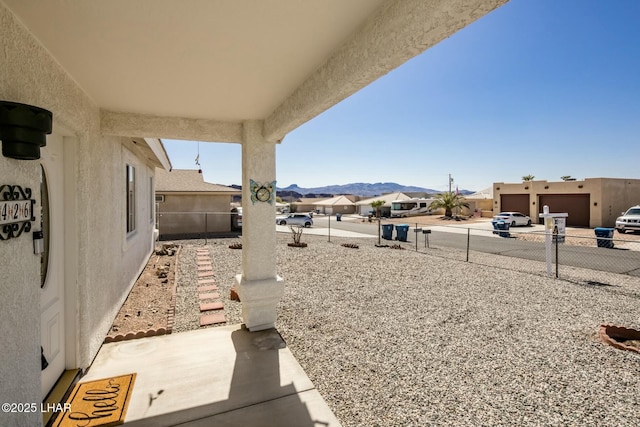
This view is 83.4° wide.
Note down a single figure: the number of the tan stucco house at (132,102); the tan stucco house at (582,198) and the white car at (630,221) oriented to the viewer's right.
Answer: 1

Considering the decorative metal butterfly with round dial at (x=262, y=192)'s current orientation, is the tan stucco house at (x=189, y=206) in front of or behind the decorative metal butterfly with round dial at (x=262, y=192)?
behind

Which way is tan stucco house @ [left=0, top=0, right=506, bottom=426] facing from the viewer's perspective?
to the viewer's right

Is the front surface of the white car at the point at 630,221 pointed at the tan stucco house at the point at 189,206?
yes

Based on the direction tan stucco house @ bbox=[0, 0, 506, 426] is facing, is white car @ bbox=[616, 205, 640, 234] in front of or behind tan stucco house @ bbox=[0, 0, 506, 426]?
in front

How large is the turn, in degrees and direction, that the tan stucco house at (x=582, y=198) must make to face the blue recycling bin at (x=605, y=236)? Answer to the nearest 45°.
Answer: approximately 45° to its left

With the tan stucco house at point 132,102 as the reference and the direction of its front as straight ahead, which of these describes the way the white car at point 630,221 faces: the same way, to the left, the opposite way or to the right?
the opposite way

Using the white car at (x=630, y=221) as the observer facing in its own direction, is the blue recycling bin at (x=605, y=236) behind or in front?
in front

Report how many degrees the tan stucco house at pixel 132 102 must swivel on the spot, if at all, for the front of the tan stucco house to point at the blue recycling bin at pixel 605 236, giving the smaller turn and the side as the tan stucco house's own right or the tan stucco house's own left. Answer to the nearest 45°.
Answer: approximately 45° to the tan stucco house's own left

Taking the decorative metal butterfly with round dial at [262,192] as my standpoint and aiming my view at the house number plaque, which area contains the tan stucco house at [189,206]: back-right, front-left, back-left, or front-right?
back-right

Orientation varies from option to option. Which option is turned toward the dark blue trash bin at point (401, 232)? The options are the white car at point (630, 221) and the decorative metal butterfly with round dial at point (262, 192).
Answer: the white car

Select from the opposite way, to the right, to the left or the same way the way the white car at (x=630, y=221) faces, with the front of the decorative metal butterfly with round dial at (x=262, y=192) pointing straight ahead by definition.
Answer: to the right

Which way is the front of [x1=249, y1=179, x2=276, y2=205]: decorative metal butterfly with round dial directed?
toward the camera

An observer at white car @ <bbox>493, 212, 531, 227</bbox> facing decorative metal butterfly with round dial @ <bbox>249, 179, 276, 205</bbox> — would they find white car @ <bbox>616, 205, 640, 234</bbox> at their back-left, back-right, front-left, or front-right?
front-left

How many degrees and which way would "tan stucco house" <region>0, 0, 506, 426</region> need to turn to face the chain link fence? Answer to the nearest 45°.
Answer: approximately 45° to its left

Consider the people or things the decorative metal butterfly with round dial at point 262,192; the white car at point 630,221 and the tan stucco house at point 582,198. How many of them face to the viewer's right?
0
